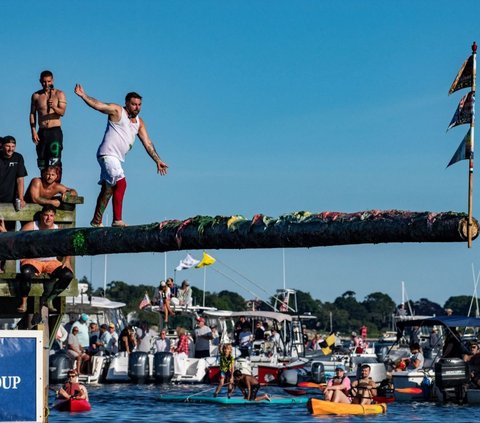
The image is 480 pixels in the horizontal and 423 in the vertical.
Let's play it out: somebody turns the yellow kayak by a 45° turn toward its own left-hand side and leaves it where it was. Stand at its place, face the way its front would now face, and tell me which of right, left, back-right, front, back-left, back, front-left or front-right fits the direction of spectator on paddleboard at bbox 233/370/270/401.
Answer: right

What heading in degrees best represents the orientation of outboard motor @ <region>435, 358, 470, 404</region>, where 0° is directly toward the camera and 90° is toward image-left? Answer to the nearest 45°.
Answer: approximately 180°

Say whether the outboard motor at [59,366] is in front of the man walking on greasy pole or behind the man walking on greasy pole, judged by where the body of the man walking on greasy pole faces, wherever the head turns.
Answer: behind

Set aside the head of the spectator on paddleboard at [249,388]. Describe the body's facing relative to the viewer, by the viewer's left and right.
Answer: facing to the left of the viewer

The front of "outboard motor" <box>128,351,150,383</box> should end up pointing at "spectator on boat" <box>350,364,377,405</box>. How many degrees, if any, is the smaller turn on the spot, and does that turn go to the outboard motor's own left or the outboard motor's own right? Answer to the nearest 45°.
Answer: approximately 135° to the outboard motor's own right

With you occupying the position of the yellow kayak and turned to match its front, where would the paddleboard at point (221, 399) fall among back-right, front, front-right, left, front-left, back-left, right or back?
front-right

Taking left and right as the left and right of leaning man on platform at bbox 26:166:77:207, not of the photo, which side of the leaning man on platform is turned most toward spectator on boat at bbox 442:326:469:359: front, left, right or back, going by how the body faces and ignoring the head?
left

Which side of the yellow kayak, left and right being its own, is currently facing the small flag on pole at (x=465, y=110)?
left

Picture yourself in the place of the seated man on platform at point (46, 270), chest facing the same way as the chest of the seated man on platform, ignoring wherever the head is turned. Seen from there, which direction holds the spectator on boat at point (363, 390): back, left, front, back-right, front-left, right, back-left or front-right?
back-left
